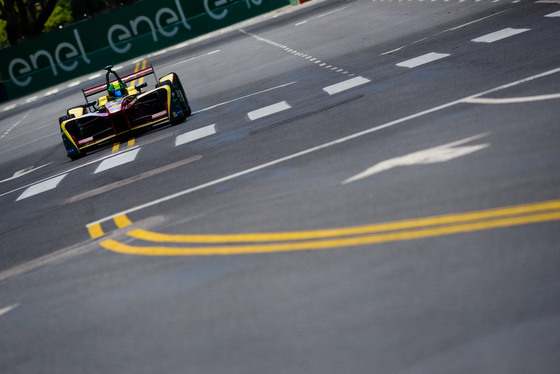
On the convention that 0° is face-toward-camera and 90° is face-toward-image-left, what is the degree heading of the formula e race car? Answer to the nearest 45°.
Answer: approximately 0°
